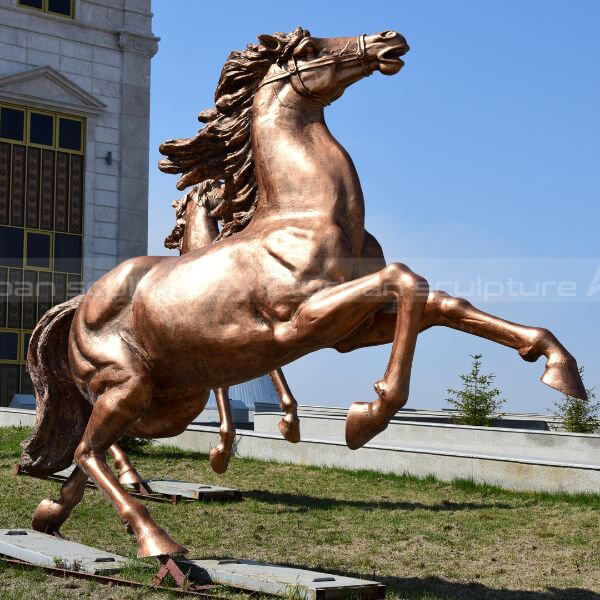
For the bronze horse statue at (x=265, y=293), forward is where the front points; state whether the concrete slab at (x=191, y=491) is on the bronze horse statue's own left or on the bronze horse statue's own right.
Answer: on the bronze horse statue's own left

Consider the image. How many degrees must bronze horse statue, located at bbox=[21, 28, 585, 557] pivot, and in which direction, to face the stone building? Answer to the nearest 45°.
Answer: approximately 90° to its left

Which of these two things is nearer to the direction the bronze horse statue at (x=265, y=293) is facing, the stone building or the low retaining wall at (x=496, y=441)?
the low retaining wall

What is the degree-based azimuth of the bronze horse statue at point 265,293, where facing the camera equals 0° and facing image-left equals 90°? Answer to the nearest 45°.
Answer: approximately 270°
